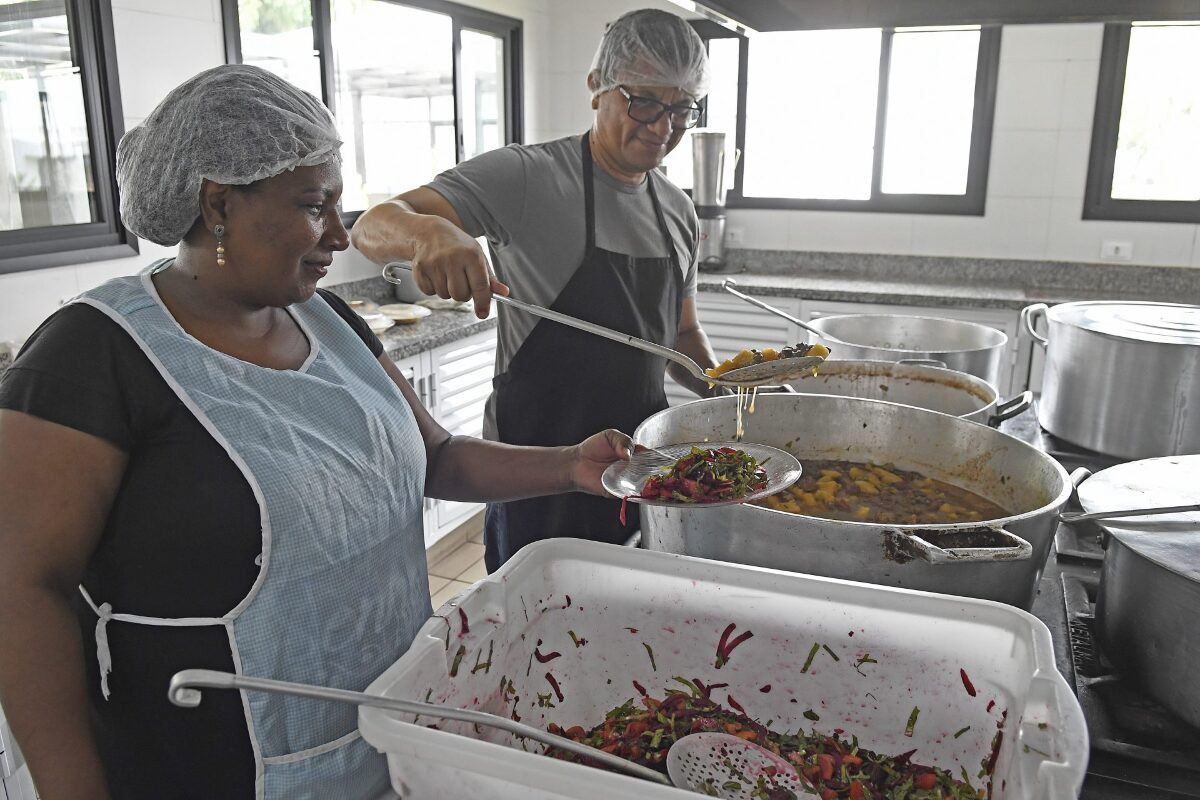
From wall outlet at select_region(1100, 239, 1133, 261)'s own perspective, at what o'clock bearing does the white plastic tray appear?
The white plastic tray is roughly at 12 o'clock from the wall outlet.

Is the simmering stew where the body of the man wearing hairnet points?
yes

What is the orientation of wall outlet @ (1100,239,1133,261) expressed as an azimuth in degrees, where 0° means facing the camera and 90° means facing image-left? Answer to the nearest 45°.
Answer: approximately 0°

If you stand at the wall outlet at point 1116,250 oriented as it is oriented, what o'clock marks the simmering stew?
The simmering stew is roughly at 12 o'clock from the wall outlet.

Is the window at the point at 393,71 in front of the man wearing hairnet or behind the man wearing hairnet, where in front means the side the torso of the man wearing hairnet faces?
behind

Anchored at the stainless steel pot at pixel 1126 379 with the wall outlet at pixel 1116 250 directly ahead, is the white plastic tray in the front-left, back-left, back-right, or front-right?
back-left

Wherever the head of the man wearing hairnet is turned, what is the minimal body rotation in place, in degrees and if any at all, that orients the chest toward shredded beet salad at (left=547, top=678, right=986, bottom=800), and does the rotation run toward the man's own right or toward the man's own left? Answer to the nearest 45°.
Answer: approximately 45° to the man's own right

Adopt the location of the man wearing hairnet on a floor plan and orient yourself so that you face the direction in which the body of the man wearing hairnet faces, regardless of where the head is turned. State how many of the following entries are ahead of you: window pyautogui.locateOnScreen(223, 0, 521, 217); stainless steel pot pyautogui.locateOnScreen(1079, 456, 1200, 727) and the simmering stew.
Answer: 2
